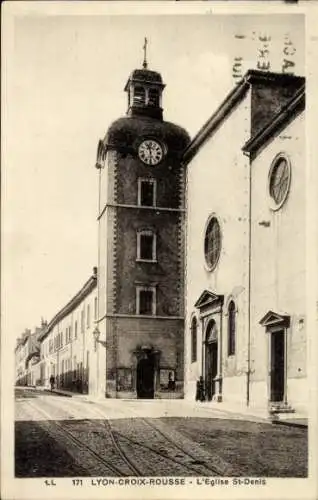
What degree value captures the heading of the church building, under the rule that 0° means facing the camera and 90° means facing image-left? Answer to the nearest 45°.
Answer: approximately 45°

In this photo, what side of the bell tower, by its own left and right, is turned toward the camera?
front

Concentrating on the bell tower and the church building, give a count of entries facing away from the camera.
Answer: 0
